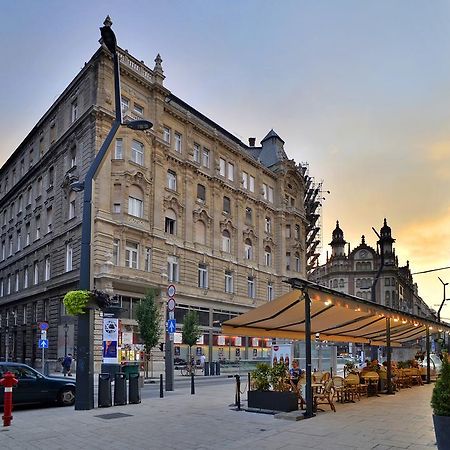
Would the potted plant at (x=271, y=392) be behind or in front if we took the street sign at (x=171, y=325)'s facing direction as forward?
in front

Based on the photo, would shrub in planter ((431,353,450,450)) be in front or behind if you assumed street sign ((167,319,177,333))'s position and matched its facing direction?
in front

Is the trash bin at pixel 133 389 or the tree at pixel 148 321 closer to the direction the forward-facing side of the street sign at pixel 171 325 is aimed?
the trash bin

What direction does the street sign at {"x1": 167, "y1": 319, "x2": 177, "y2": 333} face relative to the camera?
toward the camera

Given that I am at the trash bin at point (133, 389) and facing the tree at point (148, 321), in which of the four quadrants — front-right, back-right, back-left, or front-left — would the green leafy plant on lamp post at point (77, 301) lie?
back-left

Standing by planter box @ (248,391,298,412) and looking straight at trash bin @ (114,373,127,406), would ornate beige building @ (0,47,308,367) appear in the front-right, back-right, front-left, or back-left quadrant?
front-right

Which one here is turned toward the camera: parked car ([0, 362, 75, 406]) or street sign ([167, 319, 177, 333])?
the street sign

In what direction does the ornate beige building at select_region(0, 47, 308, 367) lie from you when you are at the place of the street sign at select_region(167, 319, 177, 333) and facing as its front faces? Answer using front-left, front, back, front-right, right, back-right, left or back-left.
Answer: back
